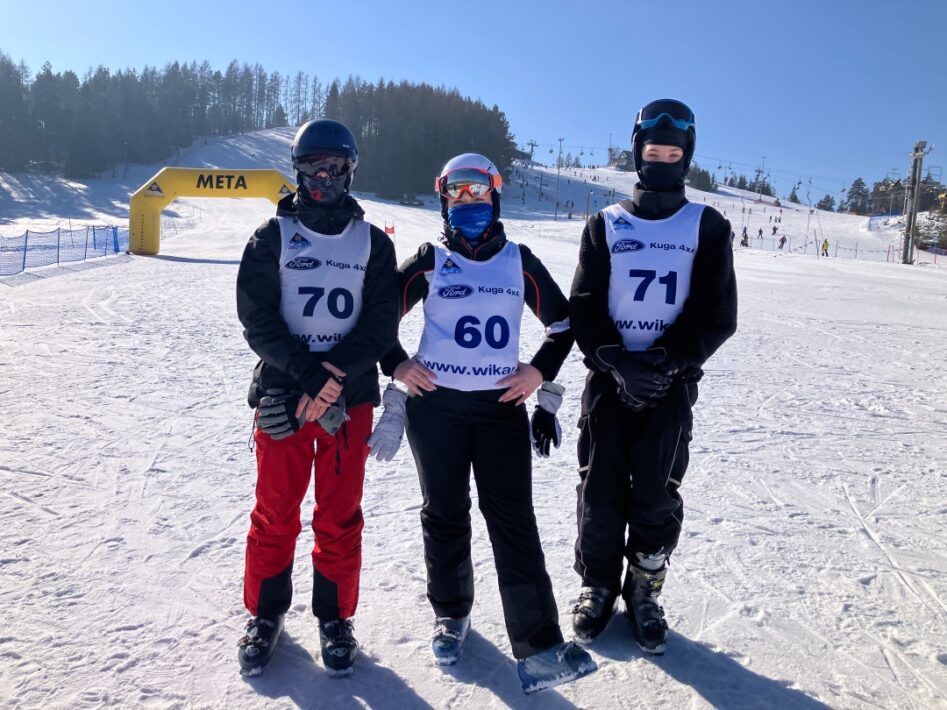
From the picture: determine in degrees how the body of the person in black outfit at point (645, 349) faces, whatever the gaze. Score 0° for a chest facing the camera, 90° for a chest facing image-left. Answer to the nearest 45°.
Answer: approximately 0°

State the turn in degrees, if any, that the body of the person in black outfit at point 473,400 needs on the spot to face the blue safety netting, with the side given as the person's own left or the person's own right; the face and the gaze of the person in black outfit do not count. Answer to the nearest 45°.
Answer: approximately 135° to the person's own right

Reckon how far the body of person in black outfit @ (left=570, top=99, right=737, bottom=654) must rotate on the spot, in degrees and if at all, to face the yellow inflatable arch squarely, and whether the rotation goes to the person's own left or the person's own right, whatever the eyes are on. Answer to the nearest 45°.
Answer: approximately 135° to the person's own right

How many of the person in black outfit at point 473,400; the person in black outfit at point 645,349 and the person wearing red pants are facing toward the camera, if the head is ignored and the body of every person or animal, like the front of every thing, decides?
3

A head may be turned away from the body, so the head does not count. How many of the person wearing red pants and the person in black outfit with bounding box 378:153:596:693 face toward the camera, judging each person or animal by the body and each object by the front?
2

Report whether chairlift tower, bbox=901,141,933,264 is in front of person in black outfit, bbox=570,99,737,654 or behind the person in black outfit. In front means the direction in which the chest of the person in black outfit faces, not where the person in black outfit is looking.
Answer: behind

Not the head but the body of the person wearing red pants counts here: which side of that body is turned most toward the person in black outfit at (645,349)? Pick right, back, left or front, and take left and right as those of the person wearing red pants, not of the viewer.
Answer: left

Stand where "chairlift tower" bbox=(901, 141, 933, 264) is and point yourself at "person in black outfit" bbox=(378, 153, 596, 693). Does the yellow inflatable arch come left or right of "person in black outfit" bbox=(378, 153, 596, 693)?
right

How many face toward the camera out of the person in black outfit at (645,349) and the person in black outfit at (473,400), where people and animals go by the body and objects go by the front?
2
